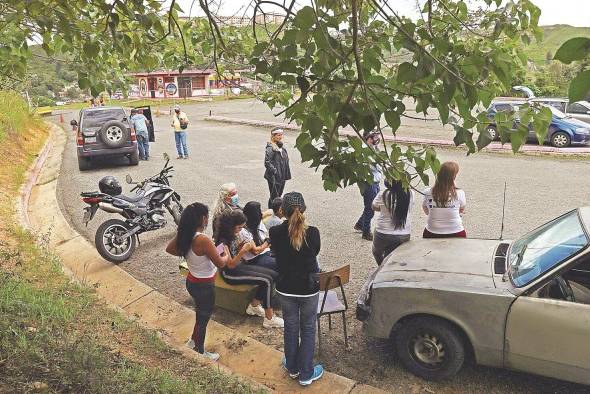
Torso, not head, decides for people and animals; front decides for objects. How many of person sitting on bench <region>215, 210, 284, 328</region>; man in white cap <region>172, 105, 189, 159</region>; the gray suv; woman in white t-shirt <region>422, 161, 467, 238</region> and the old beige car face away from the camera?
2

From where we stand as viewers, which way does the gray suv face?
facing away from the viewer

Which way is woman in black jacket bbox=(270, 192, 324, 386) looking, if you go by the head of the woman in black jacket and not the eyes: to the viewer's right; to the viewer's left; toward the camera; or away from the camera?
away from the camera

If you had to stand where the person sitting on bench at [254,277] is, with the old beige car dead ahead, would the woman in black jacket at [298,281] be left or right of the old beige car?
right

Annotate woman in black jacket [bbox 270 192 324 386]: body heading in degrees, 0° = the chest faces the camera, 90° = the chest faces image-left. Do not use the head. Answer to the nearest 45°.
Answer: approximately 180°

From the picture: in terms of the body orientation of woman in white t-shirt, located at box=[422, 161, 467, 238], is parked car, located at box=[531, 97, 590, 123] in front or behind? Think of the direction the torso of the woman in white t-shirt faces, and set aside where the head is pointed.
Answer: in front

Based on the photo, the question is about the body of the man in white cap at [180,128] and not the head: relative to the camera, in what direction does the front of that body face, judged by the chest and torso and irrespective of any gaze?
toward the camera

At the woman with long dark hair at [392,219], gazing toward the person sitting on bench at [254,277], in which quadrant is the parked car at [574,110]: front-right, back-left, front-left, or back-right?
back-right

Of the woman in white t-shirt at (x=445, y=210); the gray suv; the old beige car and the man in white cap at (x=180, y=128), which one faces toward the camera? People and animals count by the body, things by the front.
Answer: the man in white cap

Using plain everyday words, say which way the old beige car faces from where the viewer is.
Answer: facing to the left of the viewer

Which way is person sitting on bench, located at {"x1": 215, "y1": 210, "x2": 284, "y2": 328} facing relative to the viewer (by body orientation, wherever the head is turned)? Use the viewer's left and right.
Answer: facing to the right of the viewer

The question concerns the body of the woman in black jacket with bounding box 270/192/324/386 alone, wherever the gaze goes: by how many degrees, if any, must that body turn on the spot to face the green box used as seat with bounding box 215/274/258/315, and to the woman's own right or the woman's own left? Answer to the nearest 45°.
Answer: approximately 45° to the woman's own left

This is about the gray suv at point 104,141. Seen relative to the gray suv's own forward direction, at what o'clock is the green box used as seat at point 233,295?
The green box used as seat is roughly at 6 o'clock from the gray suv.

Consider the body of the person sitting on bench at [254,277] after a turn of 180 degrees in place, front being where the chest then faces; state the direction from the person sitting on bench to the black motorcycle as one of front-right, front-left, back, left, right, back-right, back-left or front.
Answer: front-right

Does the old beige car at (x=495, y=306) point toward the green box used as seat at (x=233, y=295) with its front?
yes

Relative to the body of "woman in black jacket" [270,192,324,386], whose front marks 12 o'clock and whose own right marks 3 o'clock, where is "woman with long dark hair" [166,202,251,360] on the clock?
The woman with long dark hair is roughly at 10 o'clock from the woman in black jacket.

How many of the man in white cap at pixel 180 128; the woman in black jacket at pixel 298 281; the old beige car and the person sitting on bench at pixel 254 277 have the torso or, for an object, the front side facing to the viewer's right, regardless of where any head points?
1
